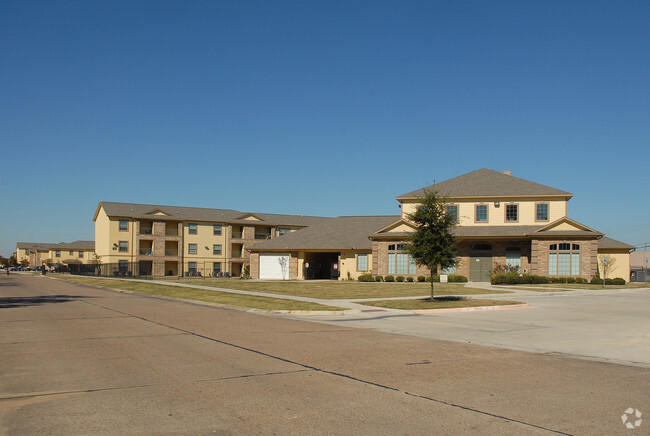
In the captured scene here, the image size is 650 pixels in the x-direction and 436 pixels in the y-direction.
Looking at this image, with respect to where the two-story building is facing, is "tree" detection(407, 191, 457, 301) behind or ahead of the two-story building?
ahead

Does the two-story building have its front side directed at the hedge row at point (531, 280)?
yes

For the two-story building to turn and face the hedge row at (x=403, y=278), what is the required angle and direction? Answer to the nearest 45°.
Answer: approximately 90° to its right

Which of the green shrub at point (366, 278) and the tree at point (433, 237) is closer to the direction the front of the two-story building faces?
the tree

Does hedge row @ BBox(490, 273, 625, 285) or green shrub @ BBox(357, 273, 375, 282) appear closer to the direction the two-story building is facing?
the hedge row

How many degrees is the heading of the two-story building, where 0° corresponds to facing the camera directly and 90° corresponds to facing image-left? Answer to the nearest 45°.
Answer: approximately 0°

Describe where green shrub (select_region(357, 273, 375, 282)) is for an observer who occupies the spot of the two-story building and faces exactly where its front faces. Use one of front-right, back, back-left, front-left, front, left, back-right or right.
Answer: right

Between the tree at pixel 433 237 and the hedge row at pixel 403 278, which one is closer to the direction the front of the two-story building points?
the tree

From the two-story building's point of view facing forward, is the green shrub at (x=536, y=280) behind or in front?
in front
